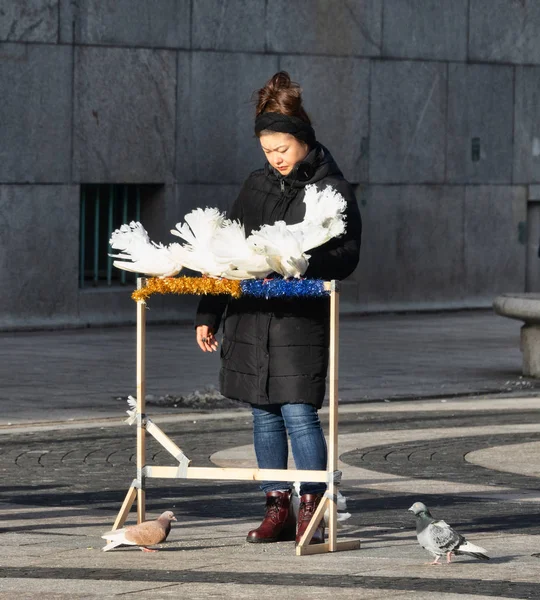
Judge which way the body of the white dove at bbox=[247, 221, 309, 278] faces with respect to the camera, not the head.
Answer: to the viewer's right

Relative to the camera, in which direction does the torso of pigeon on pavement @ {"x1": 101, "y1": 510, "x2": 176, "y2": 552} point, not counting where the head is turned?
to the viewer's right

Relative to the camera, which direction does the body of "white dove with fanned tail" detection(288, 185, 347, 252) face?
to the viewer's left

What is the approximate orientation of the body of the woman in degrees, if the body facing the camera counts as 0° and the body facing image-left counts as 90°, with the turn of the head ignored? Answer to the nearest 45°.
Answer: approximately 45°

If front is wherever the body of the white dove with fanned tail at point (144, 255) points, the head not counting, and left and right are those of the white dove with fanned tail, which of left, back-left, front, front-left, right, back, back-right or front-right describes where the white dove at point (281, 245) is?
front-right

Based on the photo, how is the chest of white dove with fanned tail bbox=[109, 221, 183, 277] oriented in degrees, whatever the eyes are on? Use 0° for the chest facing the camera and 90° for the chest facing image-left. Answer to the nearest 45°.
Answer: approximately 270°

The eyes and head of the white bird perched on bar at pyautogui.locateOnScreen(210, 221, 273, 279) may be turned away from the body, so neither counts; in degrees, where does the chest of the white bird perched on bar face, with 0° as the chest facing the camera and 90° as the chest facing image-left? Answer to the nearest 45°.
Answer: approximately 270°
